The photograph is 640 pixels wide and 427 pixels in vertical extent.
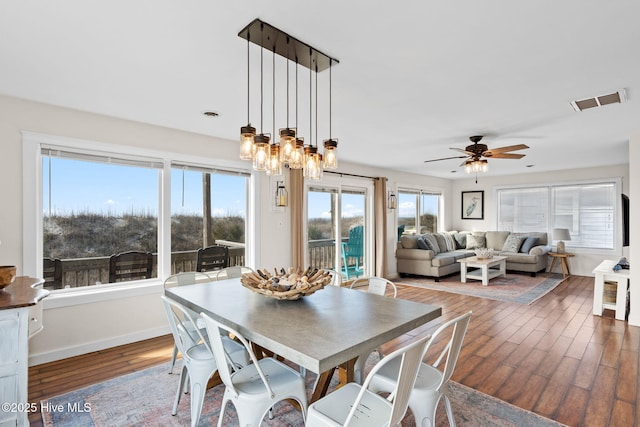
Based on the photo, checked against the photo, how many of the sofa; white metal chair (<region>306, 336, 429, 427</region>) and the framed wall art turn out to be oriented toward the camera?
2

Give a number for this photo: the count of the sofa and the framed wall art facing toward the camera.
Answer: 2

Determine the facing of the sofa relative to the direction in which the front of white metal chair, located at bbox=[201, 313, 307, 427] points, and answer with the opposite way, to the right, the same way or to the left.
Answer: the opposite way

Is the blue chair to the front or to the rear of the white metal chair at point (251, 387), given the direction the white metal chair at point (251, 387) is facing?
to the front

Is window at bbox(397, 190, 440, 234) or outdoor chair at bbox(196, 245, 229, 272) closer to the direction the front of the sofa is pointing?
the outdoor chair

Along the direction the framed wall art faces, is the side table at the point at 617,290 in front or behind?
in front

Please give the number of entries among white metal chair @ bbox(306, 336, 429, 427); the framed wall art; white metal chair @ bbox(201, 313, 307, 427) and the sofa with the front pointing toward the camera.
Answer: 2

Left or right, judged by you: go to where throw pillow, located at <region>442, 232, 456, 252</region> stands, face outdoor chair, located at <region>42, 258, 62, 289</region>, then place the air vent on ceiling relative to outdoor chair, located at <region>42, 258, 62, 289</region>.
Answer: left

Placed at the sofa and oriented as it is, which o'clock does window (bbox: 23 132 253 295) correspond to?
The window is roughly at 1 o'clock from the sofa.

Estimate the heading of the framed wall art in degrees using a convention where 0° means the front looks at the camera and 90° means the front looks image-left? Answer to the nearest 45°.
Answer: approximately 0°

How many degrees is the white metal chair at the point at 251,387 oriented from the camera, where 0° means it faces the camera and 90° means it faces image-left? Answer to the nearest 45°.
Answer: approximately 225°
